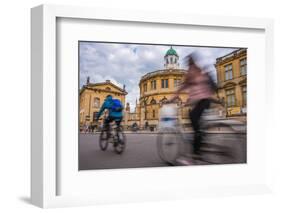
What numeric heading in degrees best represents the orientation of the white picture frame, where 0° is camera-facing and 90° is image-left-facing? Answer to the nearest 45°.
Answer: approximately 315°
